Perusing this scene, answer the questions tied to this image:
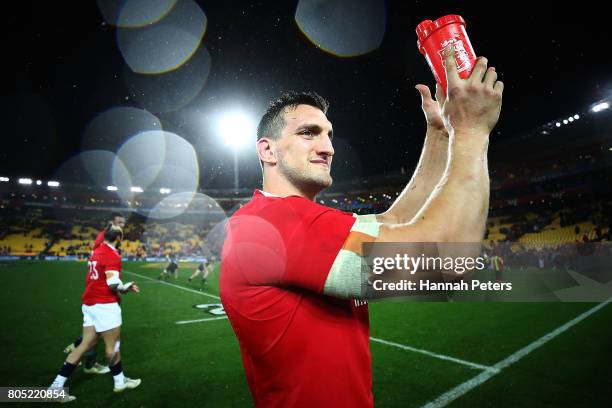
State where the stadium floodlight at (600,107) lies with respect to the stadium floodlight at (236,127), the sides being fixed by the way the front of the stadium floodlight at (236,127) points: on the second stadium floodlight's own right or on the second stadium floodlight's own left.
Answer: on the second stadium floodlight's own left

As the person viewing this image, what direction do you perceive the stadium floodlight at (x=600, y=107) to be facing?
facing the viewer and to the left of the viewer

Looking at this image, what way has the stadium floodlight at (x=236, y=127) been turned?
toward the camera

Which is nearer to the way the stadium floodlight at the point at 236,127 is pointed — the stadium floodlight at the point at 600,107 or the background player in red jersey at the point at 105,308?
the background player in red jersey

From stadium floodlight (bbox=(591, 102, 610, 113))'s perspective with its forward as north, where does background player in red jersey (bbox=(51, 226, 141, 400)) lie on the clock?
The background player in red jersey is roughly at 11 o'clock from the stadium floodlight.

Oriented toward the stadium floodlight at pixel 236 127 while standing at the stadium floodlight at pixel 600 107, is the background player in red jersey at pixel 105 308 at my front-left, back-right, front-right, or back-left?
front-left

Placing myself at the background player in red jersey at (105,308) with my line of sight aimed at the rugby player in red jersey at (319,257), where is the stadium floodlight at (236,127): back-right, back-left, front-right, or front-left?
back-left

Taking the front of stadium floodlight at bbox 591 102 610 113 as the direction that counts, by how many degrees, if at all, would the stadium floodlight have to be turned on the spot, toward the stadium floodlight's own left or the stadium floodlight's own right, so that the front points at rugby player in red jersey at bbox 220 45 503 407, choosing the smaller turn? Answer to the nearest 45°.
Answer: approximately 45° to the stadium floodlight's own left

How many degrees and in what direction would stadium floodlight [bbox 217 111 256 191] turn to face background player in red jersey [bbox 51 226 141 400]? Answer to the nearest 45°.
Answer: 0° — it already faces them

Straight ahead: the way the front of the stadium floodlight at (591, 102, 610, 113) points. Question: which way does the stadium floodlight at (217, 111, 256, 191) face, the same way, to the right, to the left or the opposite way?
to the left

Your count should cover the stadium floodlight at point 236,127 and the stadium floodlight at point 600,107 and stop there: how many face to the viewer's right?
0

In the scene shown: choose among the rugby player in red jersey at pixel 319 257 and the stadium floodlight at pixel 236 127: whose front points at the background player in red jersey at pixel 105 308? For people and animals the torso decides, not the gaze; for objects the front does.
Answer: the stadium floodlight
